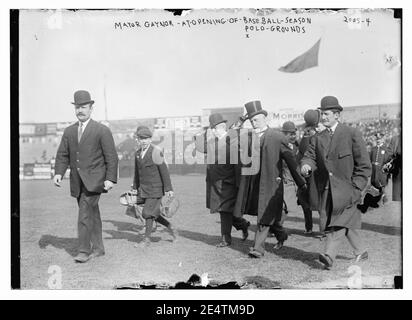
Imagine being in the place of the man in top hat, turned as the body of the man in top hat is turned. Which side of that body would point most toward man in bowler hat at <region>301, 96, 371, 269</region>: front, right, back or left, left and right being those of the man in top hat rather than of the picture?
left

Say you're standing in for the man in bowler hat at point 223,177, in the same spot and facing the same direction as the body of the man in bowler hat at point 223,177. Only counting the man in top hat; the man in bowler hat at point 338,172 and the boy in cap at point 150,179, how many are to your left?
2

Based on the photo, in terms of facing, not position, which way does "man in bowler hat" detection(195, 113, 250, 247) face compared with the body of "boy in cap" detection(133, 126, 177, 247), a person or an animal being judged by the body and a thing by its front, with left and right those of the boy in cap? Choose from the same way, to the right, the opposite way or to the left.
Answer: the same way

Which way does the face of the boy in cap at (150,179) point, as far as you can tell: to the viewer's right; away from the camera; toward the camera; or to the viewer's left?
toward the camera

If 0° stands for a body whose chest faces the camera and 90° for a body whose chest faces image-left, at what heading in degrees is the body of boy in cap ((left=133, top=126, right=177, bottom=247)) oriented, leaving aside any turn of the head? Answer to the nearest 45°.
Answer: approximately 45°

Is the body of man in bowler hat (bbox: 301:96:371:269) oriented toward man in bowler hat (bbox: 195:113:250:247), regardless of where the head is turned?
no

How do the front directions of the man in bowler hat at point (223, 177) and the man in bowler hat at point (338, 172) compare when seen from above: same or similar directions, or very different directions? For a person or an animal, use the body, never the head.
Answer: same or similar directions

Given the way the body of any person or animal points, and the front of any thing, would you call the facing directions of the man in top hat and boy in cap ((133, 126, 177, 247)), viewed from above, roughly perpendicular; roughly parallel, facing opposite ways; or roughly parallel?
roughly parallel

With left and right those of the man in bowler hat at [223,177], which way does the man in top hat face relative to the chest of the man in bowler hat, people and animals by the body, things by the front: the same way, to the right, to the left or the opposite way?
the same way
